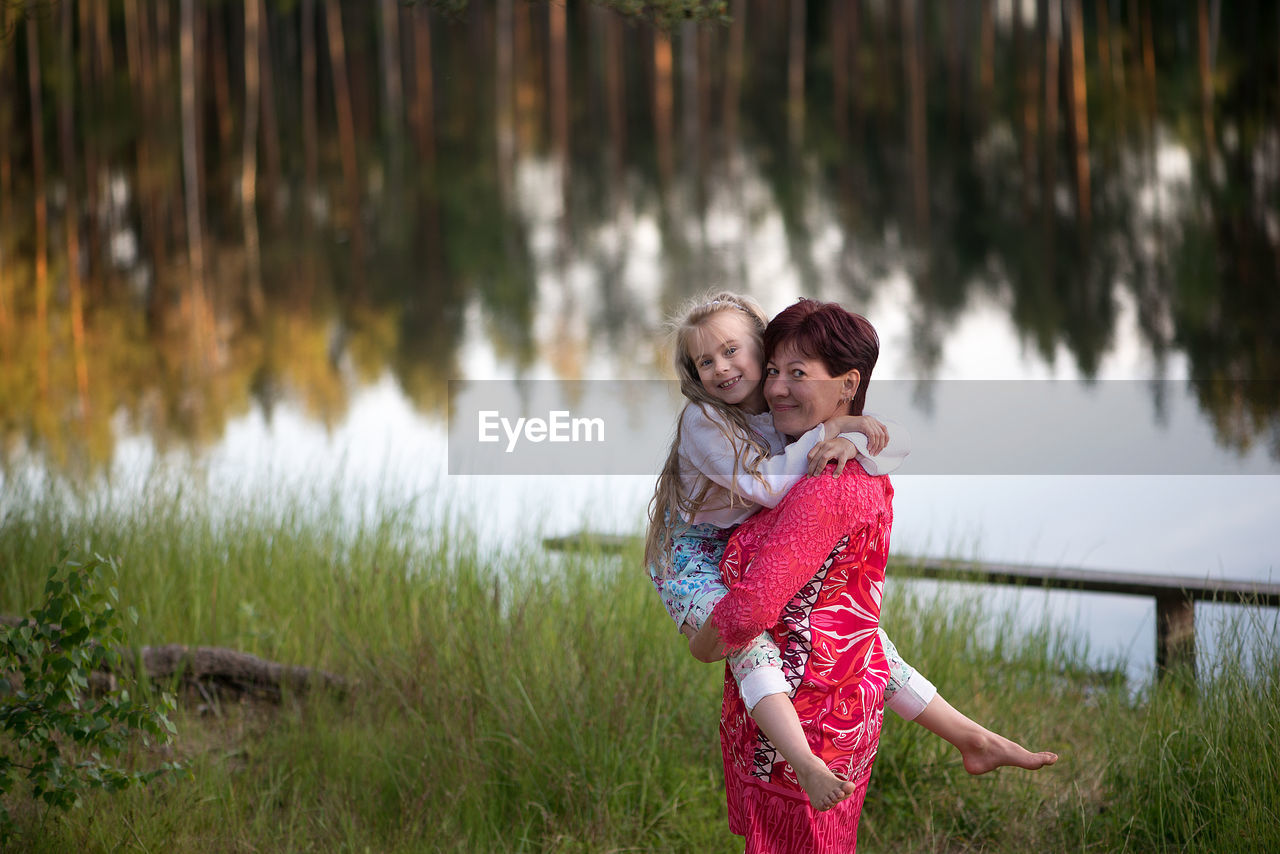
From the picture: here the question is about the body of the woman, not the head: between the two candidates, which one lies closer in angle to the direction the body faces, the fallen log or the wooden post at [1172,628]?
the fallen log

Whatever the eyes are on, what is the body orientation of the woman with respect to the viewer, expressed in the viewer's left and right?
facing to the left of the viewer

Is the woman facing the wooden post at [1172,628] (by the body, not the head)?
no

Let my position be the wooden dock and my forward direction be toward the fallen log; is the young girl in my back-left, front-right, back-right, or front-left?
front-left

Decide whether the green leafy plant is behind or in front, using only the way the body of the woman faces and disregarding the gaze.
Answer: in front

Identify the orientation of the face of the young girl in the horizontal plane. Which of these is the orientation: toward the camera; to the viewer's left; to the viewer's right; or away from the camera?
toward the camera

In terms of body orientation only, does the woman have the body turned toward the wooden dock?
no
